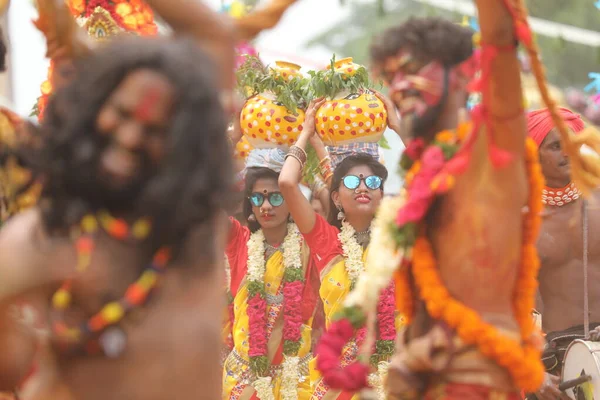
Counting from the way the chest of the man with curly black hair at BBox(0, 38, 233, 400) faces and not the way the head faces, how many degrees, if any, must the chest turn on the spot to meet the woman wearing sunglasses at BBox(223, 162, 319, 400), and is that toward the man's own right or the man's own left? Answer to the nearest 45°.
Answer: approximately 180°

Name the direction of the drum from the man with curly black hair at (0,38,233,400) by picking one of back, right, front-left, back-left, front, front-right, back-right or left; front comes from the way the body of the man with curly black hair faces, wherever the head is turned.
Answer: back-left

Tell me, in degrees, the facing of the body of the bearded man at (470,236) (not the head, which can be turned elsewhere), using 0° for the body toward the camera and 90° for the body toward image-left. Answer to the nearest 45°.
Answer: approximately 45°

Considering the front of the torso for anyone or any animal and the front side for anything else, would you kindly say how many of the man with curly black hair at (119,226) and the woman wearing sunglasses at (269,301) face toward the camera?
2
